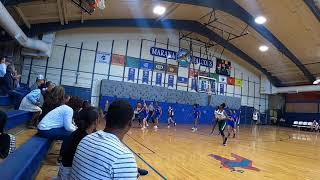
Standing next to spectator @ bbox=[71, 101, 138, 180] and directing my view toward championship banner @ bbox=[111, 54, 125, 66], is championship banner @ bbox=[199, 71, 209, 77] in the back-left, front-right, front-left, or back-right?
front-right

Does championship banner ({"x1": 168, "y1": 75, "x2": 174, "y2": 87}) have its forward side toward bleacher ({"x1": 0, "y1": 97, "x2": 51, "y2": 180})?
yes

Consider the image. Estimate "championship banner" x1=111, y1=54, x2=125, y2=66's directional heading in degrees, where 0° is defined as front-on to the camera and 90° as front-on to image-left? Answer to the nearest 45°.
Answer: approximately 0°

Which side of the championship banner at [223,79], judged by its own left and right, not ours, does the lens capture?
front

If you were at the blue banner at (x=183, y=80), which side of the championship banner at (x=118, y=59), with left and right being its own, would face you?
left

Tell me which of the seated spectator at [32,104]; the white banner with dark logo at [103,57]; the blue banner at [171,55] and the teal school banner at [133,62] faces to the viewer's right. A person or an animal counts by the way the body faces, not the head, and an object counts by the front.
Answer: the seated spectator

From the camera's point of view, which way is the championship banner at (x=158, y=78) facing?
toward the camera

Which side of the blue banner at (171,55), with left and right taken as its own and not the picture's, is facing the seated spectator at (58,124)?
front

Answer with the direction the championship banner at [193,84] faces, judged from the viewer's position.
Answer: facing the viewer

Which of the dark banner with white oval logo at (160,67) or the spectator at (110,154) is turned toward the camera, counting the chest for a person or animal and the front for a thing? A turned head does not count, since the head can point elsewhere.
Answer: the dark banner with white oval logo

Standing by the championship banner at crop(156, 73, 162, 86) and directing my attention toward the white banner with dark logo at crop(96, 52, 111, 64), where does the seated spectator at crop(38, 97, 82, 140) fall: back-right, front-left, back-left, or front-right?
front-left

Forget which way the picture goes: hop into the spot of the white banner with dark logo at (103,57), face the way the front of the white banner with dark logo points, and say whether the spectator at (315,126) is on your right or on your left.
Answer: on your left

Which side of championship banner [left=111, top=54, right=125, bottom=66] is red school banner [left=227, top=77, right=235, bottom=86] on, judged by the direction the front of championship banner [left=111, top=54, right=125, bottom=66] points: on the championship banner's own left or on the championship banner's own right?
on the championship banner's own left

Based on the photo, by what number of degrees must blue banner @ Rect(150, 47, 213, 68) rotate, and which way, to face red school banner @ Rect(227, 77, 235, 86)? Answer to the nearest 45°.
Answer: approximately 135° to its left
